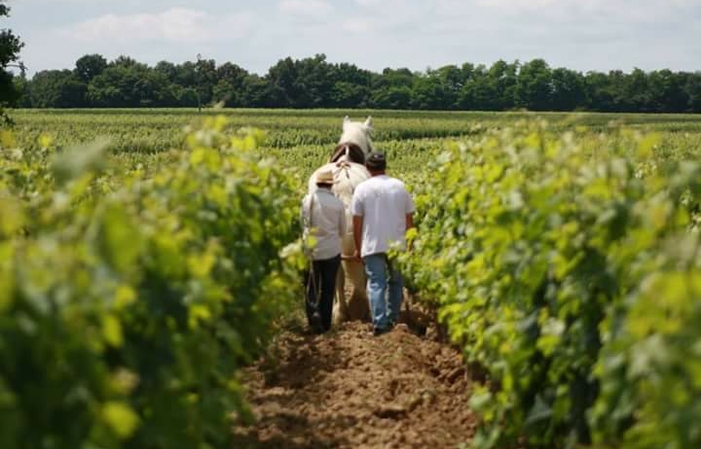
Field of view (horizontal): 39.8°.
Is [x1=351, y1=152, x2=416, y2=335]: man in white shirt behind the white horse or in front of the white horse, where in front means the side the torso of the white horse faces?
behind

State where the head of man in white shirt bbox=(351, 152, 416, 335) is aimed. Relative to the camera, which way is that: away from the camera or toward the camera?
away from the camera

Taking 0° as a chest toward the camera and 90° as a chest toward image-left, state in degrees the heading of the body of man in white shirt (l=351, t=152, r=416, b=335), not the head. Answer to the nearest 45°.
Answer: approximately 180°

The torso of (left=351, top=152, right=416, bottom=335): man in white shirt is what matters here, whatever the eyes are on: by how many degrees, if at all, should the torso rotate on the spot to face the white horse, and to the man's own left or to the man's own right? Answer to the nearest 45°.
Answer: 0° — they already face it

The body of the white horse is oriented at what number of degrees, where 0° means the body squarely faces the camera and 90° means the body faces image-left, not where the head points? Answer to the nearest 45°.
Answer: approximately 180°

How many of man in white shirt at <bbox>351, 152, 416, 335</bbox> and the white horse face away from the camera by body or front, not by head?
2
